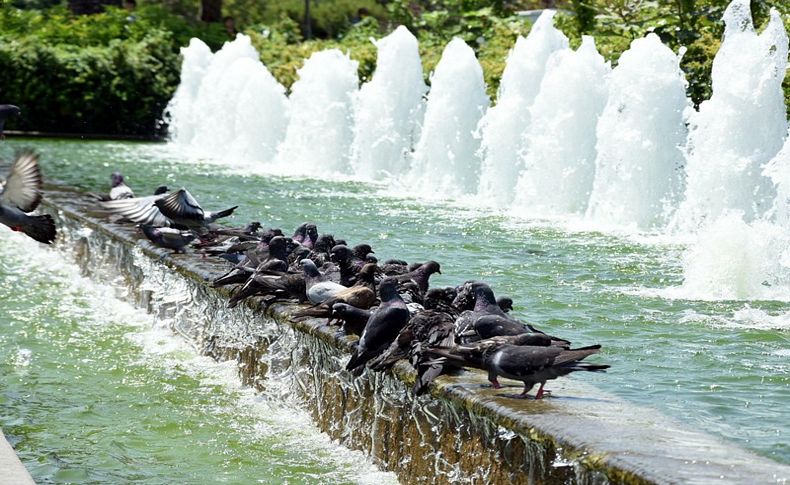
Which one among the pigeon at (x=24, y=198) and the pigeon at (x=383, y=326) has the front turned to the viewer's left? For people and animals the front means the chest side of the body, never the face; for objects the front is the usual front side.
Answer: the pigeon at (x=24, y=198)

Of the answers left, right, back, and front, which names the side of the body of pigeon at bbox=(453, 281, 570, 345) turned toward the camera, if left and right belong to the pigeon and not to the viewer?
left

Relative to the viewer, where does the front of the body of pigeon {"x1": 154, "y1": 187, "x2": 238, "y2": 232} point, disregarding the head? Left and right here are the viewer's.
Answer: facing to the left of the viewer

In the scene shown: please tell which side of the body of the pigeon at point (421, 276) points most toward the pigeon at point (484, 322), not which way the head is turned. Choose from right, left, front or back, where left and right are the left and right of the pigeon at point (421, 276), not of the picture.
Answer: right

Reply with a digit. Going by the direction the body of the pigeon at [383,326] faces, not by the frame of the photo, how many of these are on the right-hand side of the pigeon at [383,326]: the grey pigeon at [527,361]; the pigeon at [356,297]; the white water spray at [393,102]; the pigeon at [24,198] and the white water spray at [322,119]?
1

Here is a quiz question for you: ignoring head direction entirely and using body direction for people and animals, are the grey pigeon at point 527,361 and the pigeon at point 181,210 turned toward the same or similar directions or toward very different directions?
same or similar directions

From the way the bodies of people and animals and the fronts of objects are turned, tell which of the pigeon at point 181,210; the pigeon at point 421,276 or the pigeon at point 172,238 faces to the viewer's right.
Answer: the pigeon at point 421,276

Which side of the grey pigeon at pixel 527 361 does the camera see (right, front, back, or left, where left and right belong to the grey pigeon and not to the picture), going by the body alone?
left
